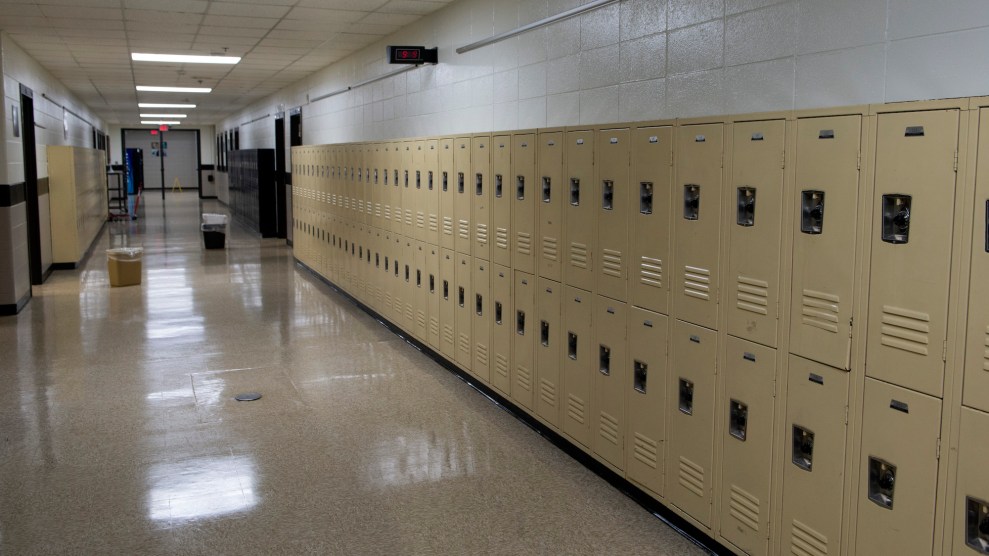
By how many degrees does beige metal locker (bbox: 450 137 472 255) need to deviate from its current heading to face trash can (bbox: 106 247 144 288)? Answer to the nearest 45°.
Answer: approximately 90° to its right

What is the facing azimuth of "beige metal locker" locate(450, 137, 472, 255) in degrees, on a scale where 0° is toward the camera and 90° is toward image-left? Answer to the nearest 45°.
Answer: approximately 45°

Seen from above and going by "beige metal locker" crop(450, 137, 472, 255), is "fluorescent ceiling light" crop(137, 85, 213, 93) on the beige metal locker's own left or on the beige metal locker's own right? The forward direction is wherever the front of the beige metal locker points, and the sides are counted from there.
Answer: on the beige metal locker's own right

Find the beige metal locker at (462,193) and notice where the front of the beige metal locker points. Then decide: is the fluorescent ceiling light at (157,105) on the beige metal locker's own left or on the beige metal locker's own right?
on the beige metal locker's own right

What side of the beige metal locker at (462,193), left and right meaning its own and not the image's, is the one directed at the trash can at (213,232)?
right
